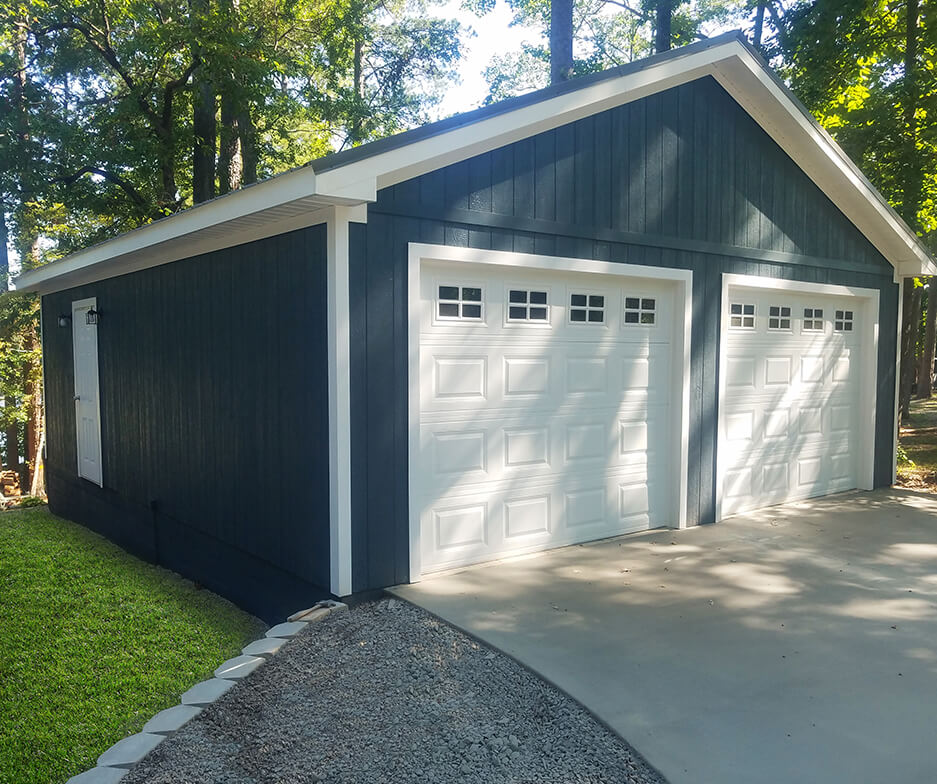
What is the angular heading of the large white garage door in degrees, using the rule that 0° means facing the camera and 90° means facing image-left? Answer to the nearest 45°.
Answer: approximately 315°

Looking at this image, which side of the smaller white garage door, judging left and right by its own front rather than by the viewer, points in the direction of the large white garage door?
right

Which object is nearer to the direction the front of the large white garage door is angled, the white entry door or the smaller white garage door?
the smaller white garage door

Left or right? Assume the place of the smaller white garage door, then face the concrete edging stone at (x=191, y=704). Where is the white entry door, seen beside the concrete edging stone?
right

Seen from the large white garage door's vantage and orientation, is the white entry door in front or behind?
behind

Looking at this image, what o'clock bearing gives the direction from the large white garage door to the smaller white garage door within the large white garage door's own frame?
The smaller white garage door is roughly at 9 o'clock from the large white garage door.

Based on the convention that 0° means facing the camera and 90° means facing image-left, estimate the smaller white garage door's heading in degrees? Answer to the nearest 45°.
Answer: approximately 315°

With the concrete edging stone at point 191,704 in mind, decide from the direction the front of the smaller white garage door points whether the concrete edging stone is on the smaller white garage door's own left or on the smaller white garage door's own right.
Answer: on the smaller white garage door's own right

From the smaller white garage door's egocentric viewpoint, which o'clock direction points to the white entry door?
The white entry door is roughly at 4 o'clock from the smaller white garage door.

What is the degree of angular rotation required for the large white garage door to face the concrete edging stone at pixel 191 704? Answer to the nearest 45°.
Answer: approximately 90° to its right
